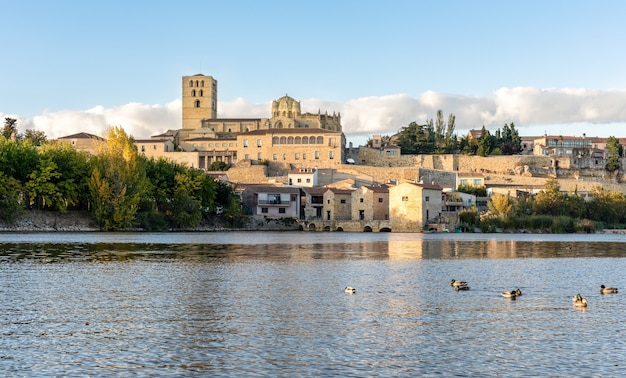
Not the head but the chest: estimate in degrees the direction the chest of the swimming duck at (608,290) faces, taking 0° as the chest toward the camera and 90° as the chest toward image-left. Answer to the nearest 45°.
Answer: approximately 90°

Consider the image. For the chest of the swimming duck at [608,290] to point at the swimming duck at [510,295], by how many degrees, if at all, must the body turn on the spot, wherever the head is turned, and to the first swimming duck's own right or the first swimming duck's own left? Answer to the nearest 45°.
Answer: approximately 45° to the first swimming duck's own left

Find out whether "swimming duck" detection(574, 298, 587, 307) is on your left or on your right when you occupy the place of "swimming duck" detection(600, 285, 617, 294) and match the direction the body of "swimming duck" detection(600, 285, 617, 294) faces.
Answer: on your left

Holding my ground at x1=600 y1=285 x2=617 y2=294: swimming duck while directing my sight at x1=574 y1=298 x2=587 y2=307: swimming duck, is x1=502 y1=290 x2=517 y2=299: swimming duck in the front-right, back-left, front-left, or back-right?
front-right
